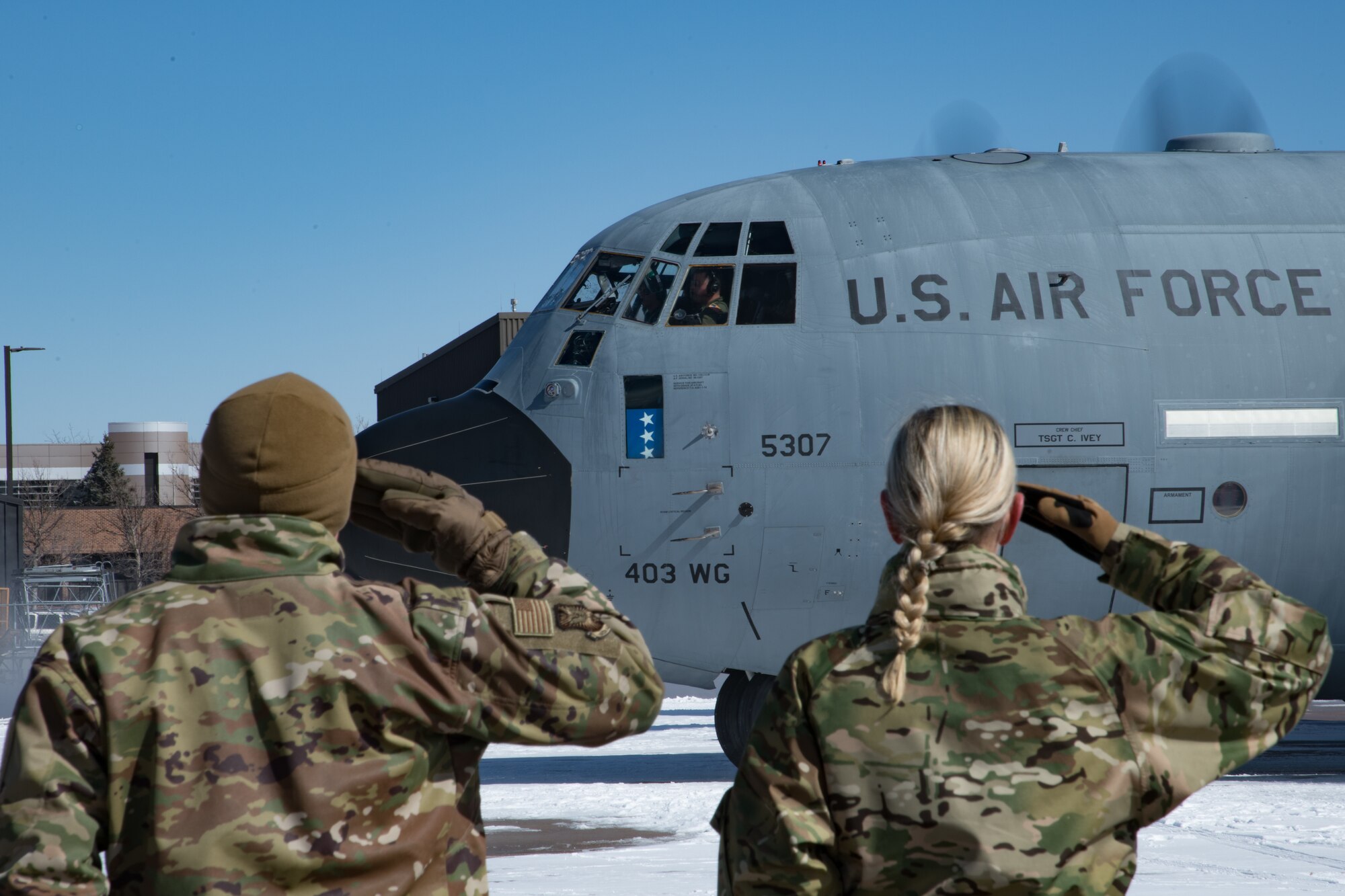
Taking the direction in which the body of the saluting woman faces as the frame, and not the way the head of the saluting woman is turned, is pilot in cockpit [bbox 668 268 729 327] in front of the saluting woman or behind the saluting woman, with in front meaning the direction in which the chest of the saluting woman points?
in front

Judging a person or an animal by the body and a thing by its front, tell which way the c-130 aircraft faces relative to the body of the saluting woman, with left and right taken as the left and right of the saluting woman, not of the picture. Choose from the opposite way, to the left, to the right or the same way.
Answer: to the left

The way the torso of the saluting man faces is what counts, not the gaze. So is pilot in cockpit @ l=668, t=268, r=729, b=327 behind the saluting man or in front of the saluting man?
in front

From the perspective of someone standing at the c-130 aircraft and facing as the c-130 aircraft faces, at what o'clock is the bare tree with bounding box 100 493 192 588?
The bare tree is roughly at 2 o'clock from the c-130 aircraft.

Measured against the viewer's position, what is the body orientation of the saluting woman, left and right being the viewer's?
facing away from the viewer

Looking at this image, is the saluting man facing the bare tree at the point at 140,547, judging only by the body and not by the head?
yes

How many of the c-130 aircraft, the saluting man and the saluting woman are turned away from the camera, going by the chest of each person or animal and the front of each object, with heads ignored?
2

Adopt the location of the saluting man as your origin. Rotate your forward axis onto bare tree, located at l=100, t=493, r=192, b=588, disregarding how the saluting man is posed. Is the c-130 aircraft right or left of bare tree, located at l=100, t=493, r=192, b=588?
right

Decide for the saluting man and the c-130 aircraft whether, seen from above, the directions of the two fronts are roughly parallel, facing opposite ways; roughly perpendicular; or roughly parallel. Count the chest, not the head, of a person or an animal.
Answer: roughly perpendicular

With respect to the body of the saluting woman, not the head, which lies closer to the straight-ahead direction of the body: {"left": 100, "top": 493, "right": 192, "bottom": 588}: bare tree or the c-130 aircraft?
the c-130 aircraft

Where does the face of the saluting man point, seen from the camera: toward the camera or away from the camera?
away from the camera

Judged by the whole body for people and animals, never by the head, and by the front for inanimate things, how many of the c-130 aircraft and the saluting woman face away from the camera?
1

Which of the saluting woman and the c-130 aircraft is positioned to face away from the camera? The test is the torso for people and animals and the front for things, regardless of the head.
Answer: the saluting woman

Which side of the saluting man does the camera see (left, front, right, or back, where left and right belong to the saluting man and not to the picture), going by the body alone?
back

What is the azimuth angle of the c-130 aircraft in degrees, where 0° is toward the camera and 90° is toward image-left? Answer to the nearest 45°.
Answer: approximately 90°

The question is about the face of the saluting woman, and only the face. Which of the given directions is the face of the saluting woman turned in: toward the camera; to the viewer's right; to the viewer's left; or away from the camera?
away from the camera

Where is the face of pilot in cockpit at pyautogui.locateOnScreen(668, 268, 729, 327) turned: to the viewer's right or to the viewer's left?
to the viewer's left
